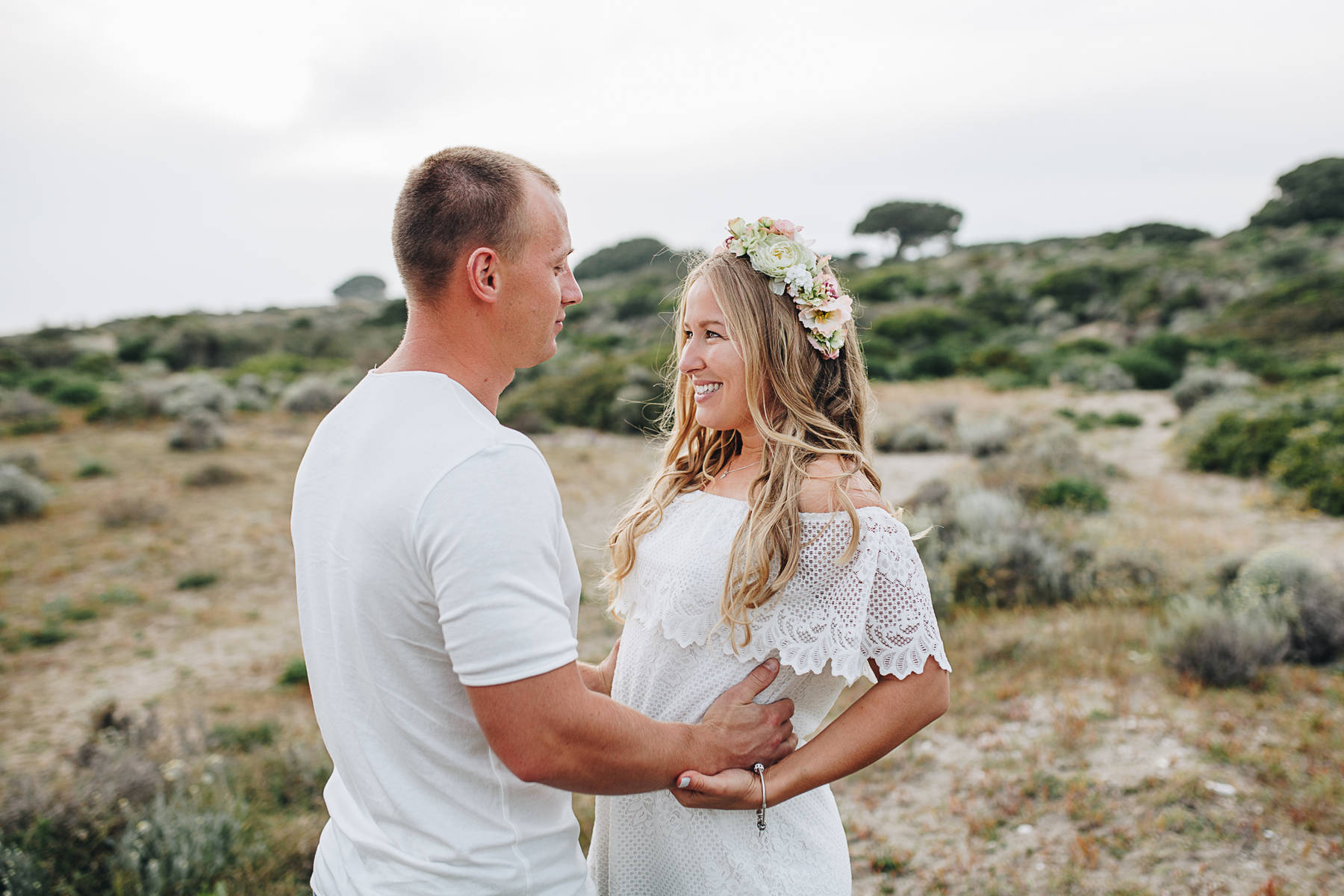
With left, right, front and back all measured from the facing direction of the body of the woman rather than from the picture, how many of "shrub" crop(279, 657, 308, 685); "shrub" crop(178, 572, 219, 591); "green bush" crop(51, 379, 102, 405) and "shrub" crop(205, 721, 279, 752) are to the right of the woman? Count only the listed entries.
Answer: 4

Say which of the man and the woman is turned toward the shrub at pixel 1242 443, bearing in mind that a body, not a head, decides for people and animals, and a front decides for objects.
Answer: the man

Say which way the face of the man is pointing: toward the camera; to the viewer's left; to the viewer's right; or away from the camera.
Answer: to the viewer's right

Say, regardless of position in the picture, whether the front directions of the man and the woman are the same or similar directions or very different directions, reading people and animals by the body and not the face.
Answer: very different directions

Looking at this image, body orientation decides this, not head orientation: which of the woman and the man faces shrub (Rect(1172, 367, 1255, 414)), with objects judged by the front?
the man

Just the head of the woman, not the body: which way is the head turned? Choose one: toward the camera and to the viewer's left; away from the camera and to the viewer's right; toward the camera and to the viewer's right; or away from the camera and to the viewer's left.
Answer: toward the camera and to the viewer's left

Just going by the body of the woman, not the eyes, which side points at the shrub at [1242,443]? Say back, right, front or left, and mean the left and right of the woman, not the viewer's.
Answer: back

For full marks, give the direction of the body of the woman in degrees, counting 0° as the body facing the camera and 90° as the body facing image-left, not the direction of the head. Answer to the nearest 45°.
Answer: approximately 45°

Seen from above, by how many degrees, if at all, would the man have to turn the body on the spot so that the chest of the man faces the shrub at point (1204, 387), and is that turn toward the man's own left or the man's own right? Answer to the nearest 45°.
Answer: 0° — they already face it

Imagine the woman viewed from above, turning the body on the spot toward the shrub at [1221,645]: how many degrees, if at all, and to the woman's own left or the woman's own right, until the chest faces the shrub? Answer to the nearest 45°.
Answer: approximately 180°

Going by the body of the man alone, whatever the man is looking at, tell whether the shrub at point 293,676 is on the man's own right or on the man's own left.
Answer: on the man's own left

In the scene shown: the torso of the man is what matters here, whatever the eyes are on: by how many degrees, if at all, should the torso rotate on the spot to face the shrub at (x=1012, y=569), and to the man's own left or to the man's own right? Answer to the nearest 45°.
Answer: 0° — they already face it

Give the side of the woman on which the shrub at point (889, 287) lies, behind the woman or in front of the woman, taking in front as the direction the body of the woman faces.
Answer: behind

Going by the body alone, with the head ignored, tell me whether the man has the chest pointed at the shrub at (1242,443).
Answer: yes

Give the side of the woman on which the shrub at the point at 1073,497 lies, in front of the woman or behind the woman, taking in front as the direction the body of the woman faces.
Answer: behind

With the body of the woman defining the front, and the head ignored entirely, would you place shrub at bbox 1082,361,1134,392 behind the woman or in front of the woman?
behind
